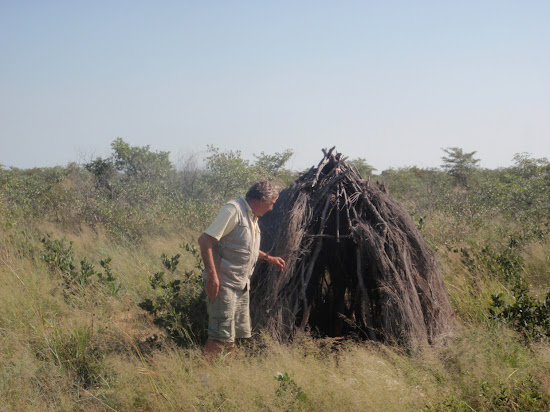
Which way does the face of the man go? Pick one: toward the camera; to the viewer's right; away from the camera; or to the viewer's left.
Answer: to the viewer's right

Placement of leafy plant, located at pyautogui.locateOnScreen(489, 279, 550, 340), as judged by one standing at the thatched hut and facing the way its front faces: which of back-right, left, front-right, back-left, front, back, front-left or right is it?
left

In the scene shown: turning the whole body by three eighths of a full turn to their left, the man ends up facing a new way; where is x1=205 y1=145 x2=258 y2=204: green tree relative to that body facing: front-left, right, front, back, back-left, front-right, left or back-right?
front

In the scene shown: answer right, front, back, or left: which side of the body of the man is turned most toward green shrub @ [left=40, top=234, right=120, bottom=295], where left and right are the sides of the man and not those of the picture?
back

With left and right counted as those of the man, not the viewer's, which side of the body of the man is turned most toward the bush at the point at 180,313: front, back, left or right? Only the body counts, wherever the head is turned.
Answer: back

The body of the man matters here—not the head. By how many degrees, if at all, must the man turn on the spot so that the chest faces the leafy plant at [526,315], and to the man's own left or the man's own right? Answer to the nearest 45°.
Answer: approximately 45° to the man's own left

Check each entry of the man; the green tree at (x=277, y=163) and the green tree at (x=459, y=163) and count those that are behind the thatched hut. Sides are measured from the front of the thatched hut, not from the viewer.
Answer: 2

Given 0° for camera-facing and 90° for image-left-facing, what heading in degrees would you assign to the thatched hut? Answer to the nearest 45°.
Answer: approximately 0°

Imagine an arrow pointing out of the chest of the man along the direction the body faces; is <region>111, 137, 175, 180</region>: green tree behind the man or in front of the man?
behind

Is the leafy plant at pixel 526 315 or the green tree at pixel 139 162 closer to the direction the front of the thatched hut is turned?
the leafy plant

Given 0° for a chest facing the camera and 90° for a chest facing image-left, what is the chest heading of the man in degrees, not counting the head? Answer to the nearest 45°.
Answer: approximately 315°

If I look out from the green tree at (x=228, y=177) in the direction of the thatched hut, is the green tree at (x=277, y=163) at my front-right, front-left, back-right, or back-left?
back-left

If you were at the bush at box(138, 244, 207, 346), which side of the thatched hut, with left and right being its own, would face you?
right
